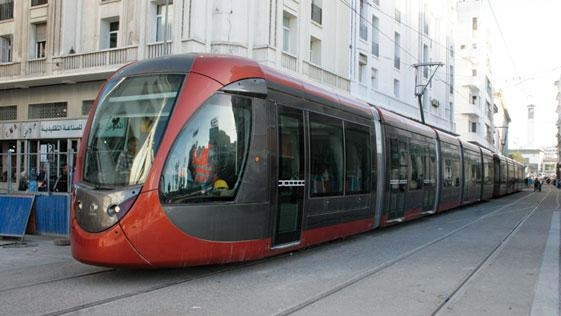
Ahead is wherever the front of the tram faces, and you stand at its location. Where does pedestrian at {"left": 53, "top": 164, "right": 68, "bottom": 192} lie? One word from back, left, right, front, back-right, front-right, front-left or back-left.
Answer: right

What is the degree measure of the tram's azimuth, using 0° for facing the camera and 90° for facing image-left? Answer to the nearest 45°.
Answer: approximately 45°

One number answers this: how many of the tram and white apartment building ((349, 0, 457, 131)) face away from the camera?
0

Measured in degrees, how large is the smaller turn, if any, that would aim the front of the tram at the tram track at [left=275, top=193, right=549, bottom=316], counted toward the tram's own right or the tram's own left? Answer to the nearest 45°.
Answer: approximately 135° to the tram's own left

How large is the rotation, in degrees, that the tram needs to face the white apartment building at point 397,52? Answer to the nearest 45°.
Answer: approximately 135° to its right
